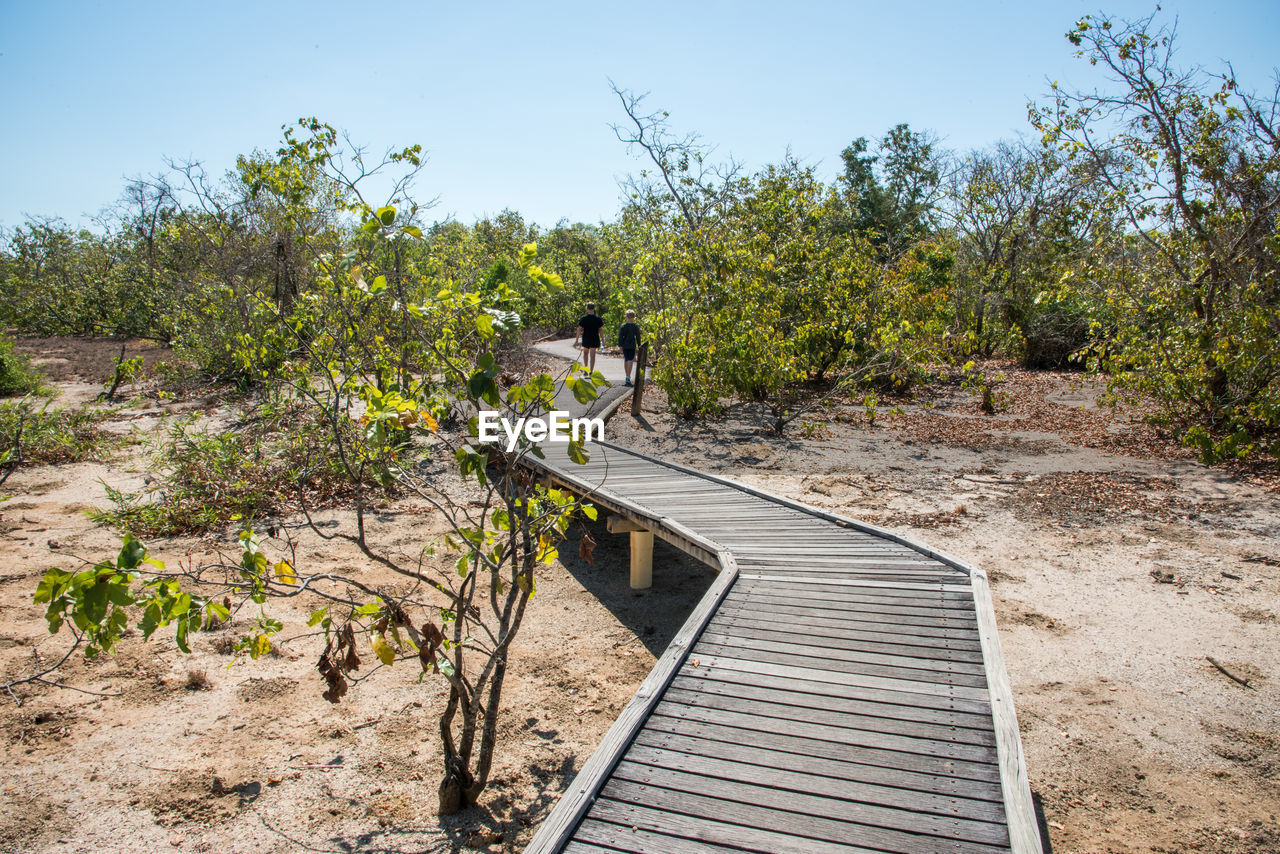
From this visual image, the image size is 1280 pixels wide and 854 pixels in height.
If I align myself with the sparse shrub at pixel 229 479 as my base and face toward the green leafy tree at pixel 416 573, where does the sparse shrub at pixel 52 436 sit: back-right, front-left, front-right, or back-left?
back-right

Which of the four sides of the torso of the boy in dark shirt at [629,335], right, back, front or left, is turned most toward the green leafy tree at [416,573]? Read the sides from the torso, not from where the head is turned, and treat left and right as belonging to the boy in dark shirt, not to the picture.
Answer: back

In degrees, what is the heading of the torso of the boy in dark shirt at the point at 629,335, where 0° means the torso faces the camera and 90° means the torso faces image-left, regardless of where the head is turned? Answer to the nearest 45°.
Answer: approximately 180°

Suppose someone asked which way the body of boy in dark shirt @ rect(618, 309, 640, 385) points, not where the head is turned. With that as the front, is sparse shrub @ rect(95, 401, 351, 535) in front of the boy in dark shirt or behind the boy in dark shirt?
behind

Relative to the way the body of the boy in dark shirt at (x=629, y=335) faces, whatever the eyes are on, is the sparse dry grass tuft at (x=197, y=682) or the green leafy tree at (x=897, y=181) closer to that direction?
the green leafy tree

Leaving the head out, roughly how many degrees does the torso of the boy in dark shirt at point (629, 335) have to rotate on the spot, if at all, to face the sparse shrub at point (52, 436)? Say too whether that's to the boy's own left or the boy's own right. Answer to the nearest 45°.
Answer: approximately 135° to the boy's own left

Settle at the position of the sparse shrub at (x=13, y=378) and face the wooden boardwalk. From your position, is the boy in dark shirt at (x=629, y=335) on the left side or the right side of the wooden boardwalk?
left

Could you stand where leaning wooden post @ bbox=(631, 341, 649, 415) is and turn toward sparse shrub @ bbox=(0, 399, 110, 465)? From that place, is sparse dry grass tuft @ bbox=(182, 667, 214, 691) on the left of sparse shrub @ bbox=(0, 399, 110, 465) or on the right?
left

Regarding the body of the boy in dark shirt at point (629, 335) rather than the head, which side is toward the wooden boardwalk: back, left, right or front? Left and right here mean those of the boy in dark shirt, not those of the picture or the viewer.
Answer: back

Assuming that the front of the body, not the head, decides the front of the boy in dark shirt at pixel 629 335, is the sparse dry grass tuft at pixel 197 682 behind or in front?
behind

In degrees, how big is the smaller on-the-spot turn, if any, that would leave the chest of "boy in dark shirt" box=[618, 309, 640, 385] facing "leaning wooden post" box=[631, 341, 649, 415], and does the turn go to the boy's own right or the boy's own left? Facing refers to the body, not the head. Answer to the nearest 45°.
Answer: approximately 180°
